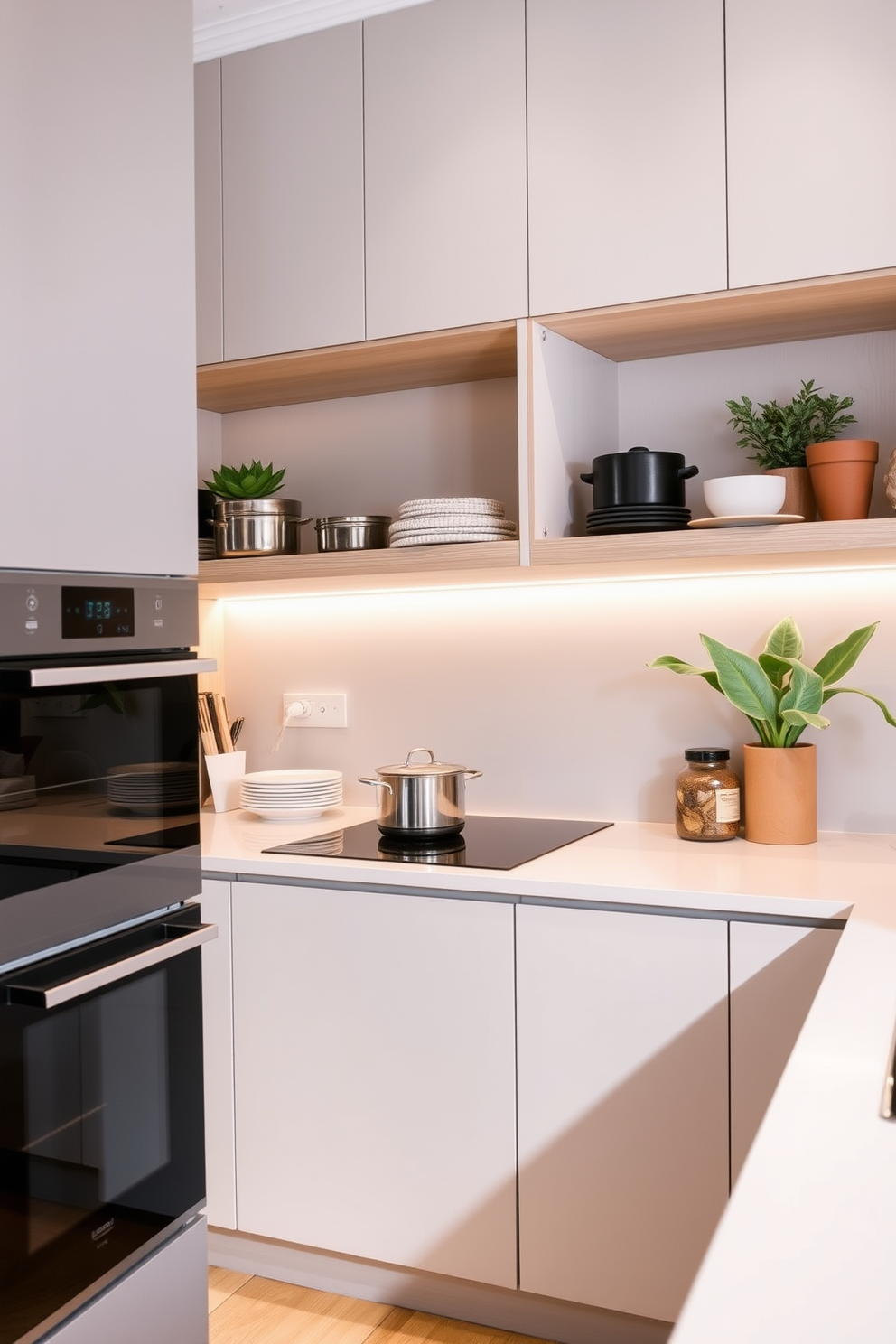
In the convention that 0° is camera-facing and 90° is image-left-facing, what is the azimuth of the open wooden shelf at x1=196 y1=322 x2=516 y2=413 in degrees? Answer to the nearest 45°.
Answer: approximately 45°

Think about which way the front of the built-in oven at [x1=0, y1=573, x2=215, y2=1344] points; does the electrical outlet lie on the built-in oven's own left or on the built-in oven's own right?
on the built-in oven's own left

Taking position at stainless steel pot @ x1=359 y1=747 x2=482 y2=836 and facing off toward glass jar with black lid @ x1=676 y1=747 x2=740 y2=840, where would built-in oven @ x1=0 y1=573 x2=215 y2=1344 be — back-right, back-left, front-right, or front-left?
back-right

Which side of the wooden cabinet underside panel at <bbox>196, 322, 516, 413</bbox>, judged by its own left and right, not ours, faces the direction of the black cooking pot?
left

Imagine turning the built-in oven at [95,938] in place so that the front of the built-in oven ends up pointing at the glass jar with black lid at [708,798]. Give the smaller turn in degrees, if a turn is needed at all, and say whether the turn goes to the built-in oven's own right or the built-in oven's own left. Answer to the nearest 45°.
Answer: approximately 90° to the built-in oven's own left

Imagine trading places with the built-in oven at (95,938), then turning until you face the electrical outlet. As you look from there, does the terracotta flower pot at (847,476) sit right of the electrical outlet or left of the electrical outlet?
right

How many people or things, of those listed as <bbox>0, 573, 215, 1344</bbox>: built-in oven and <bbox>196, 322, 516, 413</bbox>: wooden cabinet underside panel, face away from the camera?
0

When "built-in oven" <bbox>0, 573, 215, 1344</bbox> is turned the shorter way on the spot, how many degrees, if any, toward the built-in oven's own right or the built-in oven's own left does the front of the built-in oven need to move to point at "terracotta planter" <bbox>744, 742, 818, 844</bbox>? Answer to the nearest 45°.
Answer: approximately 90° to the built-in oven's own left

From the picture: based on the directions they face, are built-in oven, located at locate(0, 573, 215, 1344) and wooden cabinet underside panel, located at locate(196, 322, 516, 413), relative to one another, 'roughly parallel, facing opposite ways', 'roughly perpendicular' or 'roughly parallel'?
roughly perpendicular
